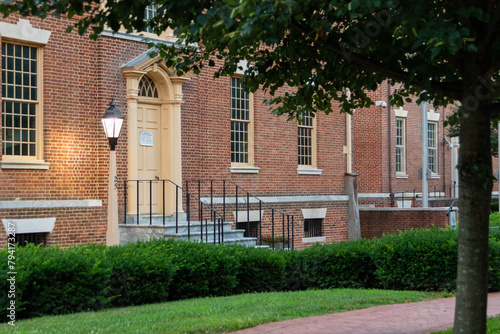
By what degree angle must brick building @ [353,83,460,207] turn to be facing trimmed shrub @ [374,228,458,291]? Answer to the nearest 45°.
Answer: approximately 45° to its right

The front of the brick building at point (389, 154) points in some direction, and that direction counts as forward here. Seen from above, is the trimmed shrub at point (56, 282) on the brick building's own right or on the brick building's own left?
on the brick building's own right

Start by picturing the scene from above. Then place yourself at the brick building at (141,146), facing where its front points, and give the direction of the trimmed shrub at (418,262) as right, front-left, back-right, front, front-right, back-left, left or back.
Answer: front

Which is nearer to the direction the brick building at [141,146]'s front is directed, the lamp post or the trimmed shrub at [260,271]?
the trimmed shrub

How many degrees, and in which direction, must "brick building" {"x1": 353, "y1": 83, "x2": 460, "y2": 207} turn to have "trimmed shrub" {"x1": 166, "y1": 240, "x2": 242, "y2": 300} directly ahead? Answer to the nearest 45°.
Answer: approximately 45° to its right

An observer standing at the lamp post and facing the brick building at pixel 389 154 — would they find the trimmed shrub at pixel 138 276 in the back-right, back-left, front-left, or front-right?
back-right

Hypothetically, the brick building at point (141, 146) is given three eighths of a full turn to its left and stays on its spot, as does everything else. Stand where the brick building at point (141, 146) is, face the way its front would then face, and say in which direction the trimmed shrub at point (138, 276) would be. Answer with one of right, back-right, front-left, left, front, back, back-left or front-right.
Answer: back

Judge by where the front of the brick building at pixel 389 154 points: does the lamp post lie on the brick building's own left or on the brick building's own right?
on the brick building's own right

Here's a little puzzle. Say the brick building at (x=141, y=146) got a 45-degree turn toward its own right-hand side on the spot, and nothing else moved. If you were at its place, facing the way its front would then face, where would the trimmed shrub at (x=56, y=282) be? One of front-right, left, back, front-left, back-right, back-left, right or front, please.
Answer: front

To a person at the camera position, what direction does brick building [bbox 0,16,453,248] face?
facing the viewer and to the right of the viewer
